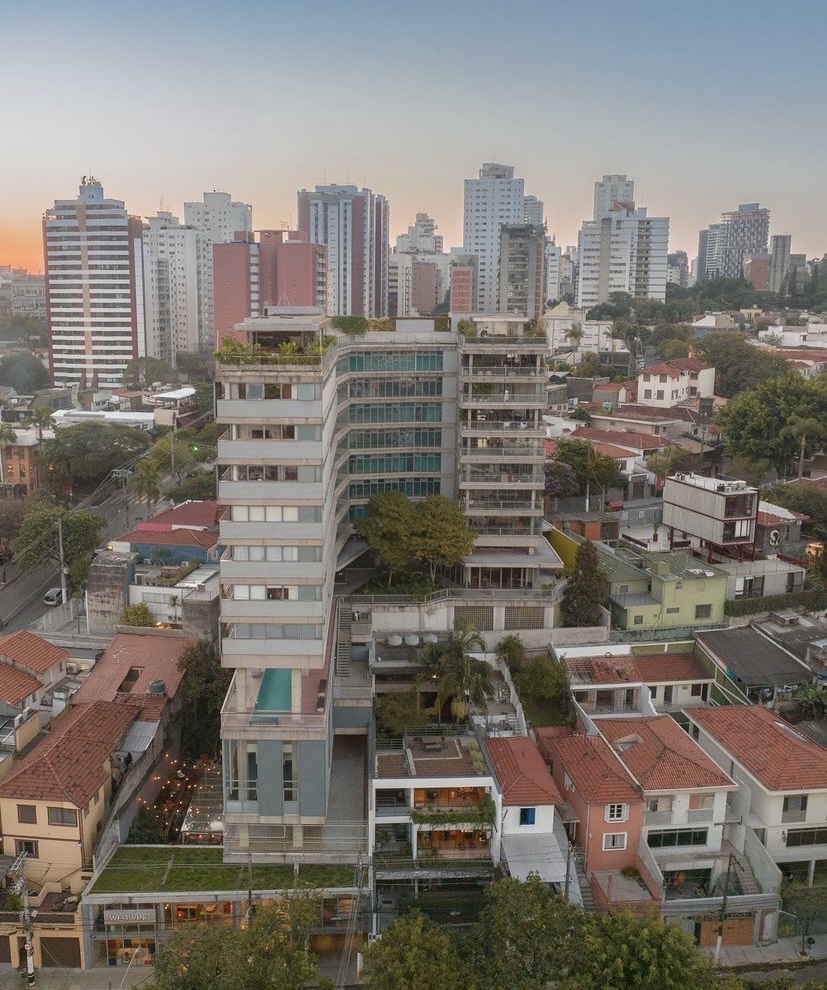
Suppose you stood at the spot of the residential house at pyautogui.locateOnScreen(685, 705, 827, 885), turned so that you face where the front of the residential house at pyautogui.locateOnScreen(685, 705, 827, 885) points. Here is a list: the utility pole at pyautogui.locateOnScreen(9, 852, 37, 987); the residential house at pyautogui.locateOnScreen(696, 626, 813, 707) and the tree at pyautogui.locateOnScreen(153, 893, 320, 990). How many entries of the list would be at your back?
1

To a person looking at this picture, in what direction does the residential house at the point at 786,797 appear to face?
facing the viewer

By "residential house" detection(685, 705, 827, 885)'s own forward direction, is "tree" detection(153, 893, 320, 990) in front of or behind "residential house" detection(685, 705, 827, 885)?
in front

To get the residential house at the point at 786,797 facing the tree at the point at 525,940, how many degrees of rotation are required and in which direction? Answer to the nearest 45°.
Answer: approximately 45° to its right

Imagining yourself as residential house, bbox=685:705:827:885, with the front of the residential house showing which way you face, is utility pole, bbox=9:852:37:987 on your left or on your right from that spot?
on your right

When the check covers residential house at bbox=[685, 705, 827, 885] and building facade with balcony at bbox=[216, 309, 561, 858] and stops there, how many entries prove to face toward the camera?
2

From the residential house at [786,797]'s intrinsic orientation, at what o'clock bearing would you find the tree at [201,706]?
The tree is roughly at 3 o'clock from the residential house.

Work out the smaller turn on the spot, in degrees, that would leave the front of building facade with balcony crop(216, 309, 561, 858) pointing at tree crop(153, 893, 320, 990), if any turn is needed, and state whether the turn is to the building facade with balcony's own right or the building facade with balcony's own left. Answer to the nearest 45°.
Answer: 0° — it already faces it

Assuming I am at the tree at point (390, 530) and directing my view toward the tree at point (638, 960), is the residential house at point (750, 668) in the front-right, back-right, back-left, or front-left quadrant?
front-left

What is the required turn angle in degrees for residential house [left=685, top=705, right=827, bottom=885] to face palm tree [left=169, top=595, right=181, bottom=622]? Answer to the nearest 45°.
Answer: approximately 90° to its right

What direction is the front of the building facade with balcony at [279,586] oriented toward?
toward the camera

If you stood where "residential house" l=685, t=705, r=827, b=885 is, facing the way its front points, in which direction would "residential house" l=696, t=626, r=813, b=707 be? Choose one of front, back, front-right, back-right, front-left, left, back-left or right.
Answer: back

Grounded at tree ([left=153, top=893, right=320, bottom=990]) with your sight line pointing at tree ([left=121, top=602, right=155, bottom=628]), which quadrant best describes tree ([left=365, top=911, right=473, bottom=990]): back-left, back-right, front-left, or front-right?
back-right
